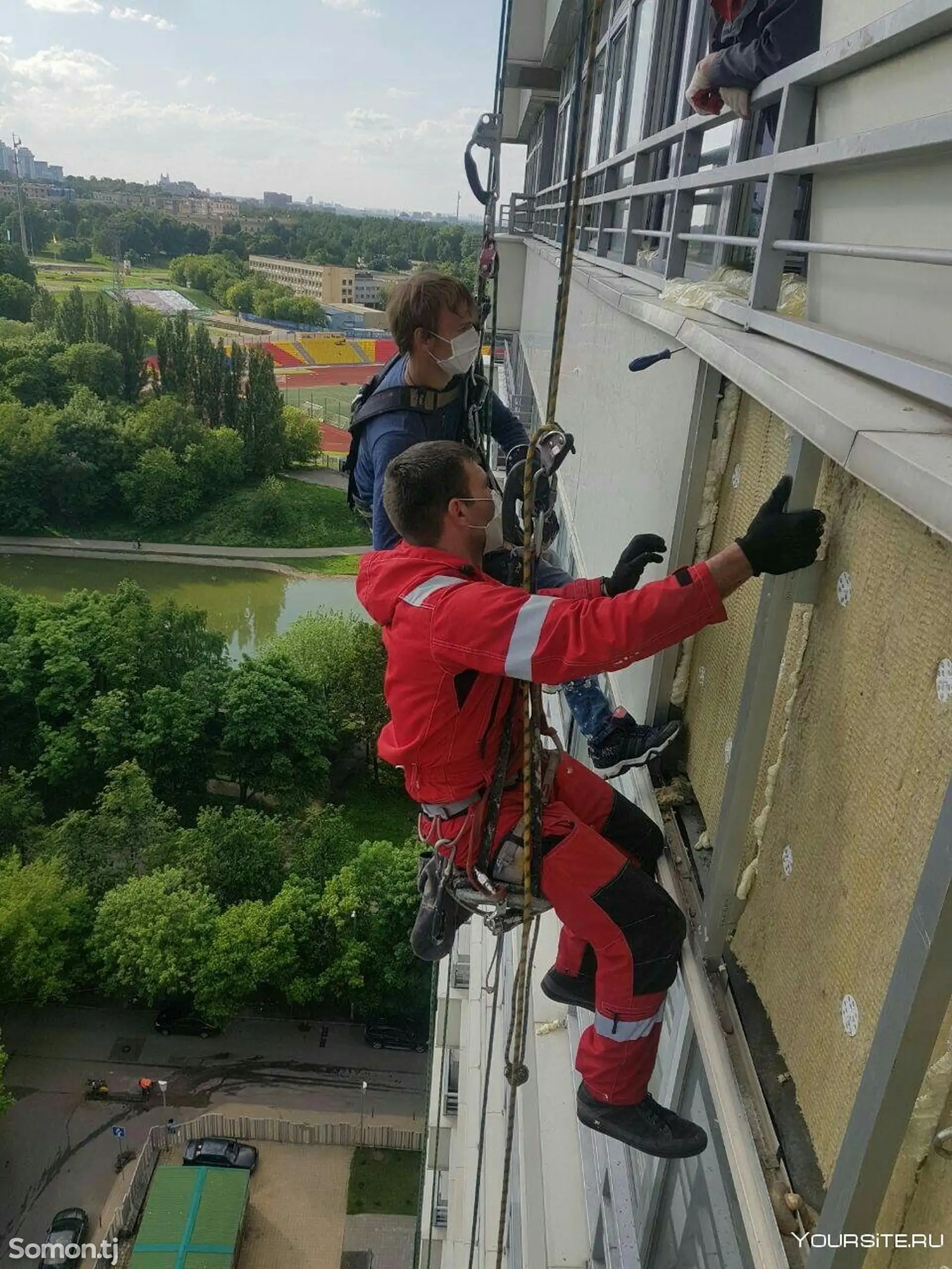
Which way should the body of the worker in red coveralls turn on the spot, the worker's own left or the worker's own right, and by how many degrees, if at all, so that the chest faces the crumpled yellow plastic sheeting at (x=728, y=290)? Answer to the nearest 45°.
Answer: approximately 45° to the worker's own left

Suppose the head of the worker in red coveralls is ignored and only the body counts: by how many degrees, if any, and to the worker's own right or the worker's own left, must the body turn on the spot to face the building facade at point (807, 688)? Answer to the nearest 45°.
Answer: approximately 45° to the worker's own right

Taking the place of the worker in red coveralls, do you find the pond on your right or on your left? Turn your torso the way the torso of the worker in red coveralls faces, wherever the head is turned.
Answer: on your left

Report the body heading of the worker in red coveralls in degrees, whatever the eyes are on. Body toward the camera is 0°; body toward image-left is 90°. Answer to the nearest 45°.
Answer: approximately 270°

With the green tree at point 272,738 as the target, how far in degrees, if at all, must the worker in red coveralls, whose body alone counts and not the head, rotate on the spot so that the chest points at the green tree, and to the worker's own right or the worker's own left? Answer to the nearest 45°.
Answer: approximately 135° to the worker's own left

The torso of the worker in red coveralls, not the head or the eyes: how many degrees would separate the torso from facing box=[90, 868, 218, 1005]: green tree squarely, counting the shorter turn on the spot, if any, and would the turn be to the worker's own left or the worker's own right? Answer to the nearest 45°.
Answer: approximately 135° to the worker's own left

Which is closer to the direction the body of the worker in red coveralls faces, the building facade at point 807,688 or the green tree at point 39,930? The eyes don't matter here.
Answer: the building facade

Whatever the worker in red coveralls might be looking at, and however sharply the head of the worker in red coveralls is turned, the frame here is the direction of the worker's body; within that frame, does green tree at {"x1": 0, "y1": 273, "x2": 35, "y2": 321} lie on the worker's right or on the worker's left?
on the worker's left

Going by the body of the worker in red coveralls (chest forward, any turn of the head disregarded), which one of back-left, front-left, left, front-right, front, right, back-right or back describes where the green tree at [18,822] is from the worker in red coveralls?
back-left

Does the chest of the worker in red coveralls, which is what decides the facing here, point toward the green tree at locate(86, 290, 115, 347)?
no

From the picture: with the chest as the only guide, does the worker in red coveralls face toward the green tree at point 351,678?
no

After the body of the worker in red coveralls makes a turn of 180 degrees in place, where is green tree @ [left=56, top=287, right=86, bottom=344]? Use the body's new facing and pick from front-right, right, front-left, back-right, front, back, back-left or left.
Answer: front-right

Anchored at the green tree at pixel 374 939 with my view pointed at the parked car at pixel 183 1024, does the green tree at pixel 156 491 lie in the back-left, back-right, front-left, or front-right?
front-right

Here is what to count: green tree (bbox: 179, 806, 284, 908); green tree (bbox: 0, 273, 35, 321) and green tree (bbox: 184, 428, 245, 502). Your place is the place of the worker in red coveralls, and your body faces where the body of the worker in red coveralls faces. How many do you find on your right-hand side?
0
